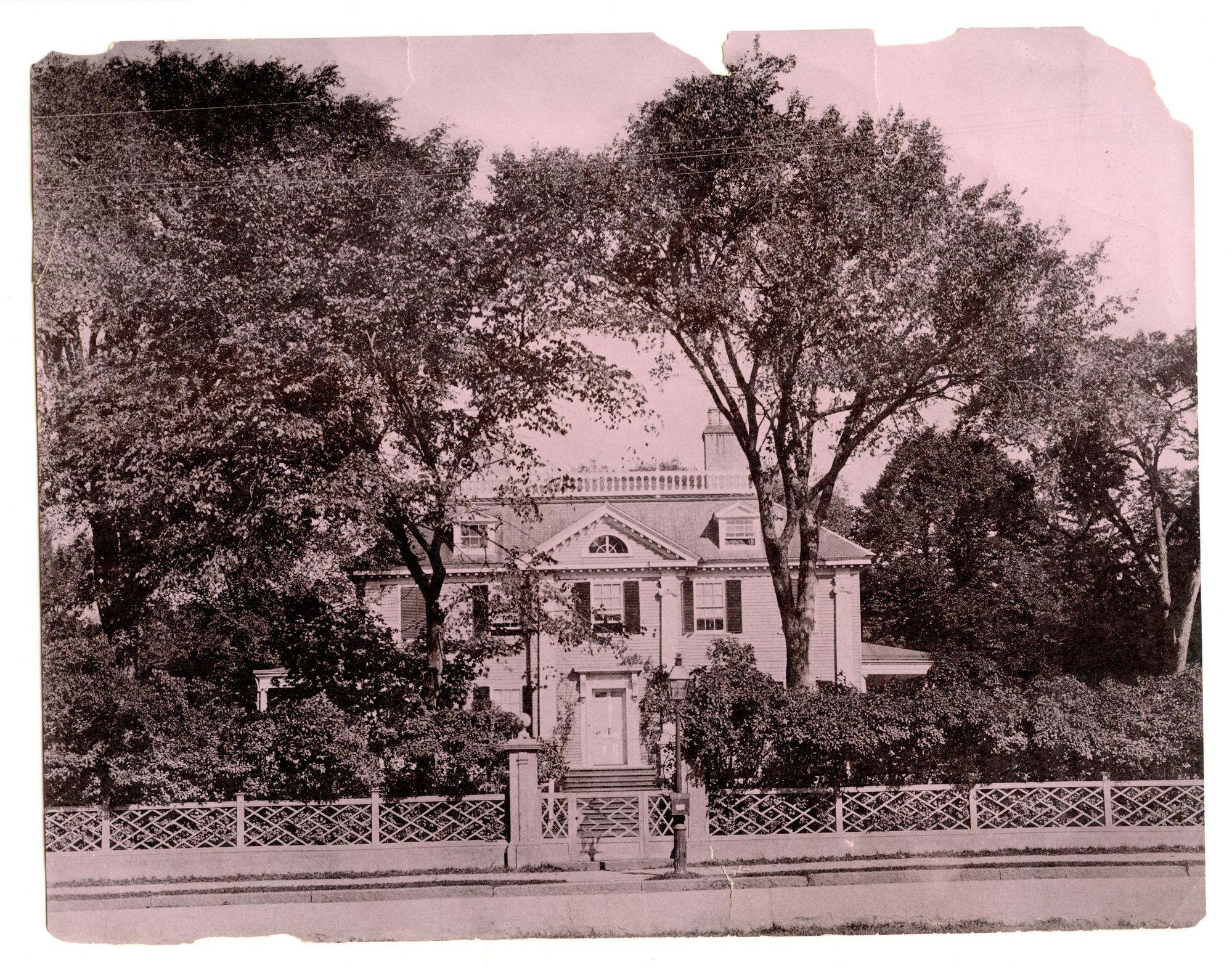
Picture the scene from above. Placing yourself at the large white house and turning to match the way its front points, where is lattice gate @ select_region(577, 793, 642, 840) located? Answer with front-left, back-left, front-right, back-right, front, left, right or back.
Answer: front

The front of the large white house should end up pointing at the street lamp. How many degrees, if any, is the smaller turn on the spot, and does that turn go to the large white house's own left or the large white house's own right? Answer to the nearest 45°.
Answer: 0° — it already faces it

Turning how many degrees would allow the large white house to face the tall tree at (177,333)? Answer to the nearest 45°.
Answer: approximately 45° to its right

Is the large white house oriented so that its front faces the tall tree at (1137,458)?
no

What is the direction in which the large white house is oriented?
toward the camera

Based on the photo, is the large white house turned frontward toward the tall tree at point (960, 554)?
no

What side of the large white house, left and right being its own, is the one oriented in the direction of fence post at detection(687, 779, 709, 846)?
front

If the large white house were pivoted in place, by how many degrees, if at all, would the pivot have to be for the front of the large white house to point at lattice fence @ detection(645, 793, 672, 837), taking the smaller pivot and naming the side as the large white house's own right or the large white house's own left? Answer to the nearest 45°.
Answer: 0° — it already faces it
